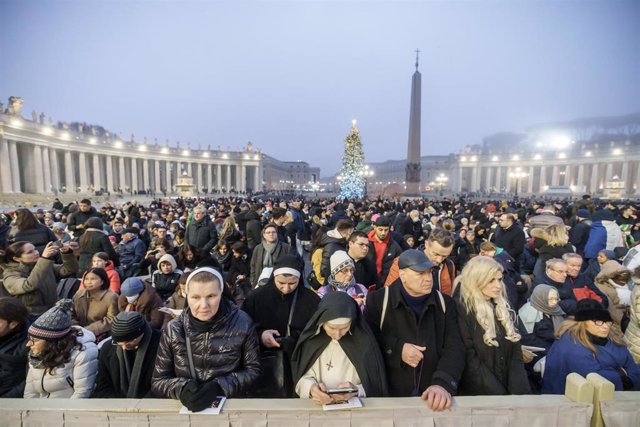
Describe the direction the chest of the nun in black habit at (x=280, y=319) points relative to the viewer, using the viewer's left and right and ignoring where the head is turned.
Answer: facing the viewer

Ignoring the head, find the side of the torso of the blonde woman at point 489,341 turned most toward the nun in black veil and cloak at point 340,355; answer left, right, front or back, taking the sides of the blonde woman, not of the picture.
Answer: right

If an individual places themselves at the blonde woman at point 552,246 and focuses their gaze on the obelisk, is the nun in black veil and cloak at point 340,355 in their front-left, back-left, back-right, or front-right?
back-left

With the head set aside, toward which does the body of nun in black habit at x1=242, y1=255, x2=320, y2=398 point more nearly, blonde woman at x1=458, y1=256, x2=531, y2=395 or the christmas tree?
the blonde woman

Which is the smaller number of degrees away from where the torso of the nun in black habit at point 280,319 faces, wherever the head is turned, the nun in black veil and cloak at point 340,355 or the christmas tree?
the nun in black veil and cloak

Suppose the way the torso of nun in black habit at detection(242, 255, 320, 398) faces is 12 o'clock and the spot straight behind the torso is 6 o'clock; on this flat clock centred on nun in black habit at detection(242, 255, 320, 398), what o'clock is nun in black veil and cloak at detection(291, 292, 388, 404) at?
nun in black veil and cloak at detection(291, 292, 388, 404) is roughly at 11 o'clock from nun in black habit at detection(242, 255, 320, 398).

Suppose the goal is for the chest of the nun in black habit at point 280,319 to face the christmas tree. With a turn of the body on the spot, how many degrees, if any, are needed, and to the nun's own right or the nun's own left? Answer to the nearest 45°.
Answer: approximately 180°

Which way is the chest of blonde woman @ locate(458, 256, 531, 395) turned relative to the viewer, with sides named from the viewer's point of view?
facing the viewer and to the right of the viewer

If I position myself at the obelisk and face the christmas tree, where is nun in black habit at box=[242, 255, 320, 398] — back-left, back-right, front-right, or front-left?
front-left

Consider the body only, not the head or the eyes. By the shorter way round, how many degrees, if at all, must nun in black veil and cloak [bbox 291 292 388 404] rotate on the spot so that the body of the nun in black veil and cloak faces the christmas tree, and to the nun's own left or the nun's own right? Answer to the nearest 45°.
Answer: approximately 180°

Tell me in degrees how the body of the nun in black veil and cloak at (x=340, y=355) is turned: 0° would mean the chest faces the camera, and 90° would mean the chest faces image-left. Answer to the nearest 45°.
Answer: approximately 0°

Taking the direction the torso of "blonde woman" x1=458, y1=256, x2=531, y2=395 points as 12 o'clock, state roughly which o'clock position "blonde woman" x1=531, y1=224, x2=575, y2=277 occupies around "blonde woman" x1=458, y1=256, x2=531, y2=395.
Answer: "blonde woman" x1=531, y1=224, x2=575, y2=277 is roughly at 8 o'clock from "blonde woman" x1=458, y1=256, x2=531, y2=395.

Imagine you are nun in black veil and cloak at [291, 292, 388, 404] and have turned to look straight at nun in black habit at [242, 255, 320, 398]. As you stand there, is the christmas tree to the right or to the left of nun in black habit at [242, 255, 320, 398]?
right

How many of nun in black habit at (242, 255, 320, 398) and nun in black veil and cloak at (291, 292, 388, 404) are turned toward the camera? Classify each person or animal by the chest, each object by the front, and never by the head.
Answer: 2

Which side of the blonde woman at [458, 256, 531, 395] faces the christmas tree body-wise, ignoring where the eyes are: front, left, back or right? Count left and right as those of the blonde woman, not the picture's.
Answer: back
